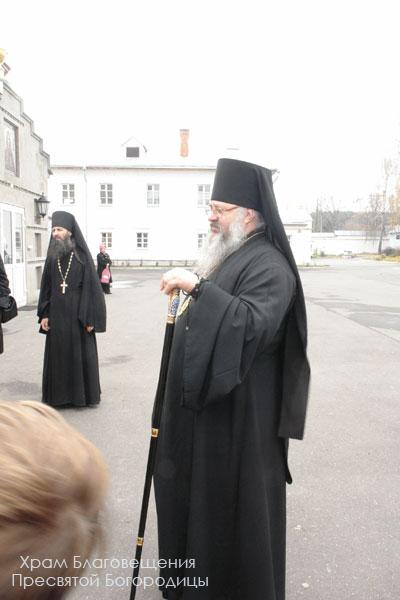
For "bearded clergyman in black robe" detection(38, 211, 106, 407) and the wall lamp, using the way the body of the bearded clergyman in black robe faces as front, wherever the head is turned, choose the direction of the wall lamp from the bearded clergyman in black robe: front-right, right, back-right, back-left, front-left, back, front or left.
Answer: back-right

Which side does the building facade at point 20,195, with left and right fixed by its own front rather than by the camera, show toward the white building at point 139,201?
left

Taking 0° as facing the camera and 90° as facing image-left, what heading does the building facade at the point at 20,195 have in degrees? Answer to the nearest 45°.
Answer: approximately 315°

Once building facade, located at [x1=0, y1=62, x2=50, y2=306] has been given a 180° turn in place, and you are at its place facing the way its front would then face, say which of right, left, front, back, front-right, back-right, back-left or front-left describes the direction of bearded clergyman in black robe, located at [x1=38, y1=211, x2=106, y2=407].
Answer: back-left

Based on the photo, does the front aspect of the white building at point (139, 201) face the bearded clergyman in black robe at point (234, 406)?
yes

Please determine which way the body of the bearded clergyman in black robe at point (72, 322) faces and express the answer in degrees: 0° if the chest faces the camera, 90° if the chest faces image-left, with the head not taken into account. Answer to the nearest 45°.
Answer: approximately 45°

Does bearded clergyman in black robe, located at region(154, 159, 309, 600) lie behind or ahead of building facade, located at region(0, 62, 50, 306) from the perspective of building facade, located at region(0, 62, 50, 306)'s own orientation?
ahead

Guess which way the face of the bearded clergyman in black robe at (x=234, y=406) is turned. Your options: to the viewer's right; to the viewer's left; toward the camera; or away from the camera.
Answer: to the viewer's left

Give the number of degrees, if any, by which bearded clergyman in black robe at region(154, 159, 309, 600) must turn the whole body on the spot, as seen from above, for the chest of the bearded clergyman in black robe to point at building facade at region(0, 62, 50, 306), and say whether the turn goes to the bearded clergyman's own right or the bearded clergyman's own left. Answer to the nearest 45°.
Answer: approximately 45° to the bearded clergyman's own right

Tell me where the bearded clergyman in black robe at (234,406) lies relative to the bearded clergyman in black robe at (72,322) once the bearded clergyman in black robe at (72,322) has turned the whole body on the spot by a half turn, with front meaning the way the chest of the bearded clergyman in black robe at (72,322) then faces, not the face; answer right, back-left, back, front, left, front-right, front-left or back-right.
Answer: back-right
